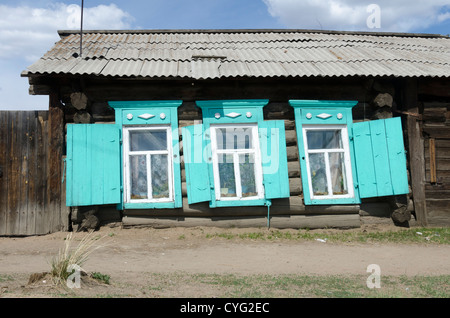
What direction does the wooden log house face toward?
toward the camera
